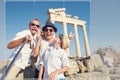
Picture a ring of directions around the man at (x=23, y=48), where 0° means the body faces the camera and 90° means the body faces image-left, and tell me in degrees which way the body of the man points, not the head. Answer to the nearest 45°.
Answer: approximately 315°
